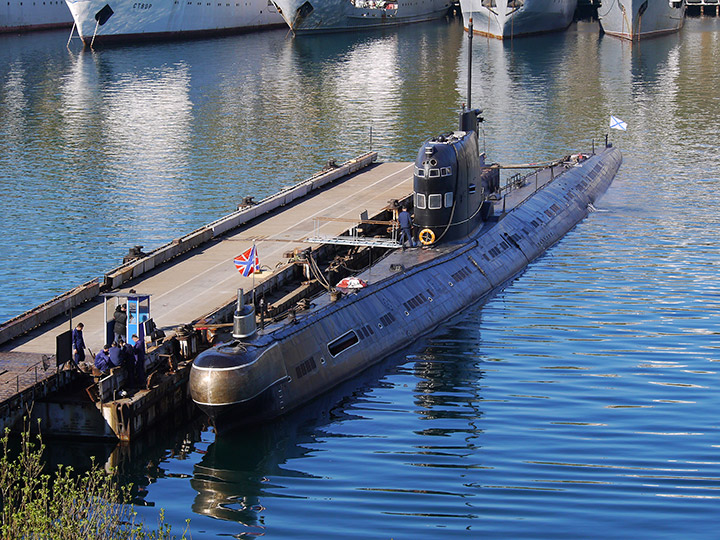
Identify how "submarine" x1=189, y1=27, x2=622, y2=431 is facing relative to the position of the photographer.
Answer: facing the viewer and to the left of the viewer
